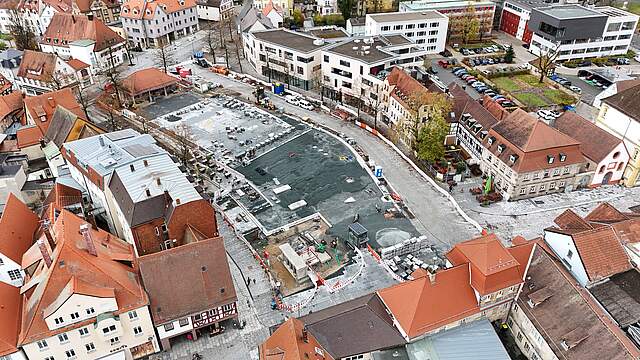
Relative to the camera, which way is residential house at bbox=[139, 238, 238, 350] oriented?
toward the camera

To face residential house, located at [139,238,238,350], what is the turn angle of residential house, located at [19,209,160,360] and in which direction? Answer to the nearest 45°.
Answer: approximately 90° to its left

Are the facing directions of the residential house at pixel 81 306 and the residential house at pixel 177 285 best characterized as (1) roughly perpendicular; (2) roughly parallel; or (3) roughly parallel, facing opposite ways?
roughly parallel

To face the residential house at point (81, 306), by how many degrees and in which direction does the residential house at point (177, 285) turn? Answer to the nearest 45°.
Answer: approximately 90° to its right

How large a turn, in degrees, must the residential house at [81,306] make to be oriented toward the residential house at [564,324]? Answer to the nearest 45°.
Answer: approximately 45° to its left

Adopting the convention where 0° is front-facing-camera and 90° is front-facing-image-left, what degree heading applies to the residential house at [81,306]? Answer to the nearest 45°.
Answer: approximately 0°

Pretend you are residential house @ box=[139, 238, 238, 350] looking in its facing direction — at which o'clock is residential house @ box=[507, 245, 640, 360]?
residential house @ box=[507, 245, 640, 360] is roughly at 10 o'clock from residential house @ box=[139, 238, 238, 350].

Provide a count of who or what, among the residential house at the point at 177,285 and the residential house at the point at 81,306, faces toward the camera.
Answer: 2

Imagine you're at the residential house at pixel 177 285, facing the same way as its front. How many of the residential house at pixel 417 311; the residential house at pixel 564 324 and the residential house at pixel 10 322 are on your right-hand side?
1

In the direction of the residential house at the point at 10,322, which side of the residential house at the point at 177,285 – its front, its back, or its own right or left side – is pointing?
right
